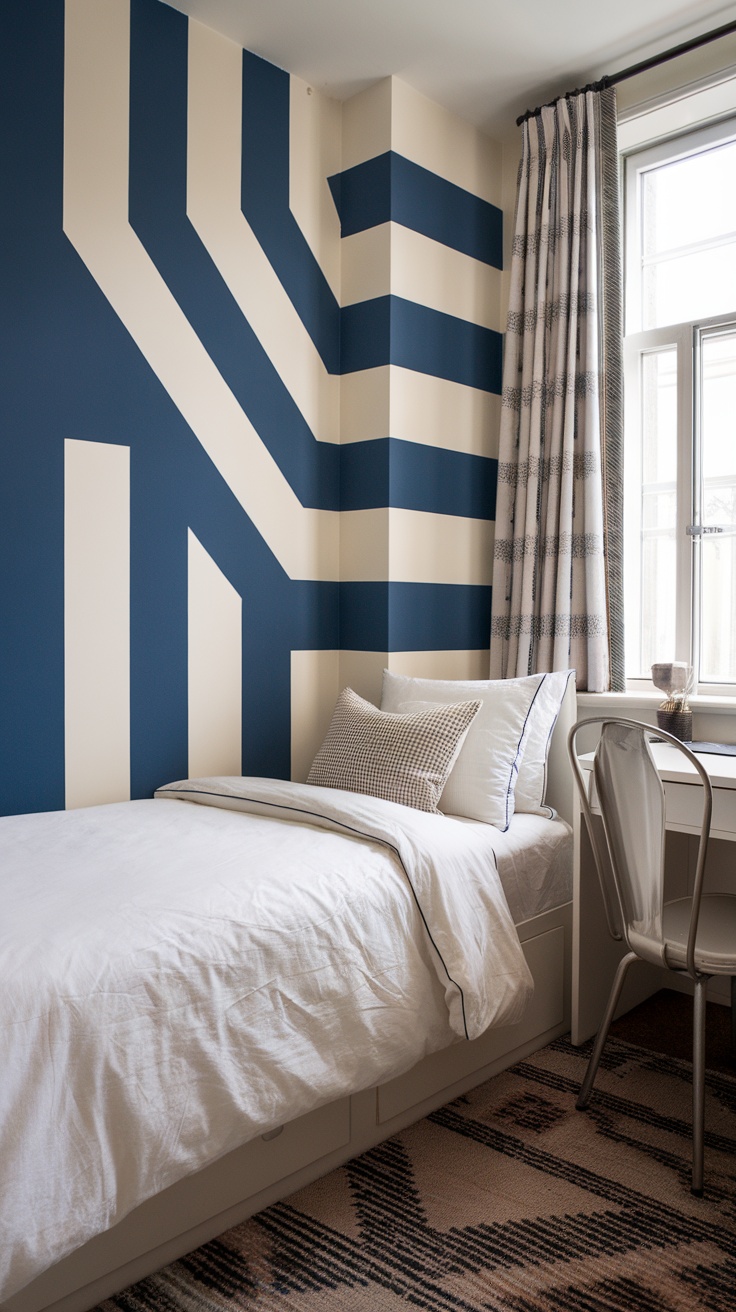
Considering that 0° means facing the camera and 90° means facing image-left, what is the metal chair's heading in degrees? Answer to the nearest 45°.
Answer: approximately 225°

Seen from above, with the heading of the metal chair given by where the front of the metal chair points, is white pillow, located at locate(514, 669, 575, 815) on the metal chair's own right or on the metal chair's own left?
on the metal chair's own left

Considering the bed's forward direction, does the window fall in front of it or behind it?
behind

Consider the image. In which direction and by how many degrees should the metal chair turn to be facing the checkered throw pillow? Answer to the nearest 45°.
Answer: approximately 90° to its left

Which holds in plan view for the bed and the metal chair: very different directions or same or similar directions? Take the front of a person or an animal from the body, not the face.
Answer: very different directions

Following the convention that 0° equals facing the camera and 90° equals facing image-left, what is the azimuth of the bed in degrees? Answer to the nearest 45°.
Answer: approximately 45°

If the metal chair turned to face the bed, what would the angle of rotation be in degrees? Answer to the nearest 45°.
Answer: approximately 180°

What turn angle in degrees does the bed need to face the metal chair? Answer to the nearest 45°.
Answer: approximately 135° to its left
